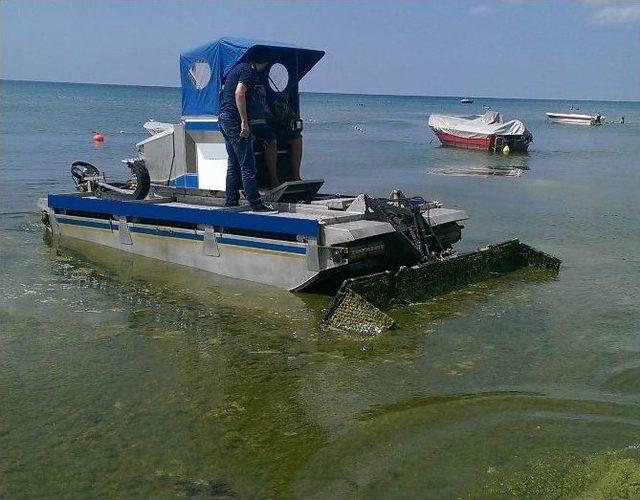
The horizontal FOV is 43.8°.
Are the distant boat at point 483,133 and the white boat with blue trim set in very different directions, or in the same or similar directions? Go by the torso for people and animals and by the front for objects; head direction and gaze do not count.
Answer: very different directions

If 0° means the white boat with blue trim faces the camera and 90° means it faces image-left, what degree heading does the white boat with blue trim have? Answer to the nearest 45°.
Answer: approximately 315°

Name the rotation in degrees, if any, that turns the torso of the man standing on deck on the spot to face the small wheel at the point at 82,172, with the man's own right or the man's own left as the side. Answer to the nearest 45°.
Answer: approximately 135° to the man's own left

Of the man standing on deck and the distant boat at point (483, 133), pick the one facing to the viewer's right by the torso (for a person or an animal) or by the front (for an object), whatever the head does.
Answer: the man standing on deck

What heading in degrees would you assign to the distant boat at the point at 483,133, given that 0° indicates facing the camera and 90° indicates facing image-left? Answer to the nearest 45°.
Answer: approximately 135°
